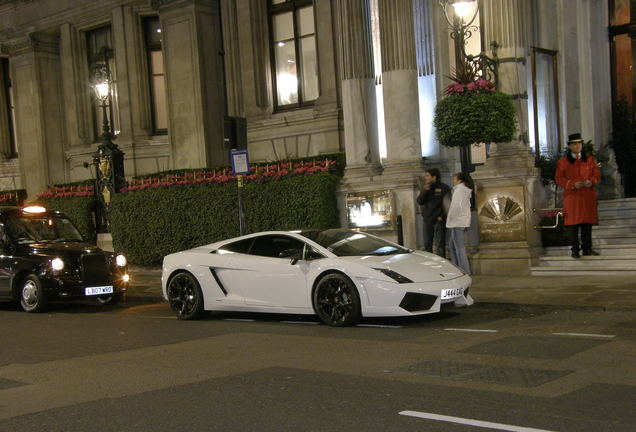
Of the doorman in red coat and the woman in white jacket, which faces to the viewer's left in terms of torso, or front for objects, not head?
the woman in white jacket

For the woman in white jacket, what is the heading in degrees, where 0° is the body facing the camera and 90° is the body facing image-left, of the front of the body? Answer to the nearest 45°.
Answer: approximately 90°

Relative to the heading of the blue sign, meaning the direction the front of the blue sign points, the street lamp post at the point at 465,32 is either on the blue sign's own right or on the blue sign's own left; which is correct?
on the blue sign's own left

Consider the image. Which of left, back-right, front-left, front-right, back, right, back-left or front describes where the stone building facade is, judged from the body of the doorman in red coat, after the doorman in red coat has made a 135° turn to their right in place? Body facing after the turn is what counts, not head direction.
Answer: front

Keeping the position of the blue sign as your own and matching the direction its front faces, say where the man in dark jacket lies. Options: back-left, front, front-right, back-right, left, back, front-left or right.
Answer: left

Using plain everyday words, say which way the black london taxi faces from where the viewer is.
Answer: facing the viewer and to the right of the viewer

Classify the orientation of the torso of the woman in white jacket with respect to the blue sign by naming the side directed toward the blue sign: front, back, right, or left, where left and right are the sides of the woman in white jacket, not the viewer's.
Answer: front

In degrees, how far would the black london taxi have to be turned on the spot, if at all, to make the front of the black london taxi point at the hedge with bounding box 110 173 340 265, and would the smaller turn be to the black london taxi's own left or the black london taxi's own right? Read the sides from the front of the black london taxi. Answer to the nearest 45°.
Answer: approximately 90° to the black london taxi's own left

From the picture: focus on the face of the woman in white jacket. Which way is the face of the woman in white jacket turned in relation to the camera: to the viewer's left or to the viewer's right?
to the viewer's left
